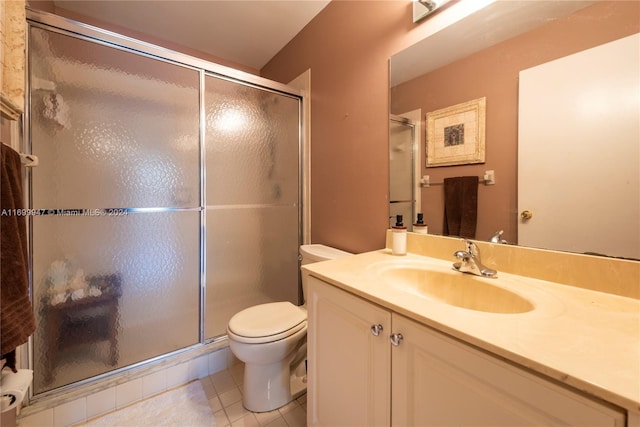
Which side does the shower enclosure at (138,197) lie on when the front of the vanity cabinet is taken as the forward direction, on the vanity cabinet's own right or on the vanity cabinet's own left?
on the vanity cabinet's own right

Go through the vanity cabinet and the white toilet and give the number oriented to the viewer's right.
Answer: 0

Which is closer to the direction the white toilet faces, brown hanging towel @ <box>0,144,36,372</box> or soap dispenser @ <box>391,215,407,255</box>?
the brown hanging towel

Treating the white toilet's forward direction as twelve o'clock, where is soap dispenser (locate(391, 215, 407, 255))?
The soap dispenser is roughly at 8 o'clock from the white toilet.

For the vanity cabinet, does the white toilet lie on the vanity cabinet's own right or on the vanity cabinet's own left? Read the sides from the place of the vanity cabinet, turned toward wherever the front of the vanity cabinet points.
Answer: on the vanity cabinet's own right

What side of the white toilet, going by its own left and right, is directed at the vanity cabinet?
left

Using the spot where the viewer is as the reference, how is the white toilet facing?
facing the viewer and to the left of the viewer

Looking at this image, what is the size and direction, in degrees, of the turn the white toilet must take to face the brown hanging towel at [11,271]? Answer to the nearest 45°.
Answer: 0° — it already faces it
